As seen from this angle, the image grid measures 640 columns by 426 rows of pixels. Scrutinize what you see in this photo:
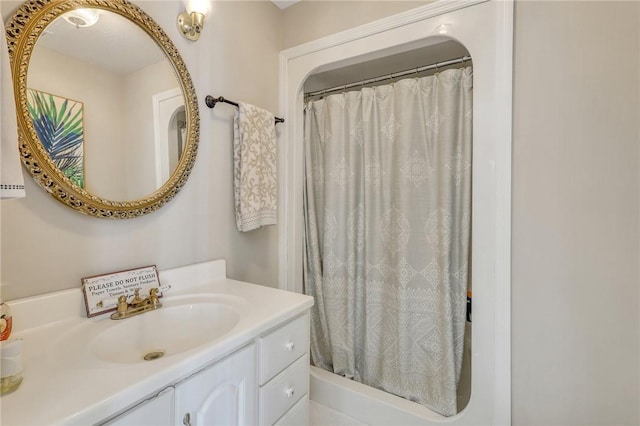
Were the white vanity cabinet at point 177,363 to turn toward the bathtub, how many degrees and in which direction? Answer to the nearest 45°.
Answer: approximately 45° to its left
